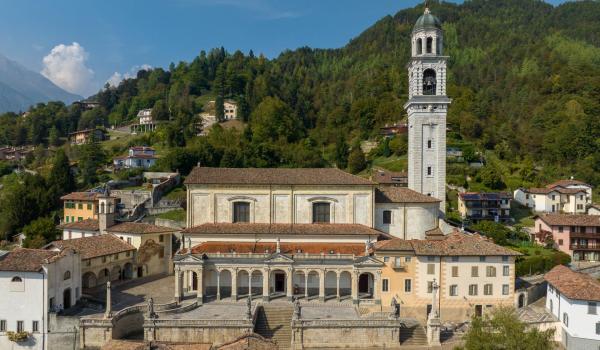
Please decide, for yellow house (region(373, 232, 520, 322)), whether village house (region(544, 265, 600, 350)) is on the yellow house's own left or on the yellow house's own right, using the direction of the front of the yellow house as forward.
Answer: on the yellow house's own left

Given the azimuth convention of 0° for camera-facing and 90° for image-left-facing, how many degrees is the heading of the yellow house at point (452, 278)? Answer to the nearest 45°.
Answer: approximately 0°

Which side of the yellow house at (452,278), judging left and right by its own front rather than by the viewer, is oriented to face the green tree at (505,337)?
front

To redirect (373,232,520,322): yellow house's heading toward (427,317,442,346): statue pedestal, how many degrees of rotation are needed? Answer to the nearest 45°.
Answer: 0° — it already faces it

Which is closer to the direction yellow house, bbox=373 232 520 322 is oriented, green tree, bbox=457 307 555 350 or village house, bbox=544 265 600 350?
the green tree

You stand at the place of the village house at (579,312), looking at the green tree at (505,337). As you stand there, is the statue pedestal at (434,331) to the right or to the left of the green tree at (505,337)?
right

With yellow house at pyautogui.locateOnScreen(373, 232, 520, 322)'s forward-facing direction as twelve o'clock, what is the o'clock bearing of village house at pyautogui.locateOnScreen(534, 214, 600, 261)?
The village house is roughly at 7 o'clock from the yellow house.

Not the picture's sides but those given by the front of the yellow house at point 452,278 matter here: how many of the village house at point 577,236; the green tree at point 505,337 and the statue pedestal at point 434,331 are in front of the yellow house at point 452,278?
2

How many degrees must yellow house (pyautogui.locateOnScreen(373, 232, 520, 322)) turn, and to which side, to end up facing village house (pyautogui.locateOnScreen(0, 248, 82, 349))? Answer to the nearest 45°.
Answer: approximately 45° to its right

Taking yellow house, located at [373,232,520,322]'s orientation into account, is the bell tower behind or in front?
behind

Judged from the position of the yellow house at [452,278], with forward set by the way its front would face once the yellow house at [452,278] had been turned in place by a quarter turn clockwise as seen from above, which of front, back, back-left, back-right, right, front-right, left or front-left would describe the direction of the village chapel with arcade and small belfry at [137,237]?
front
